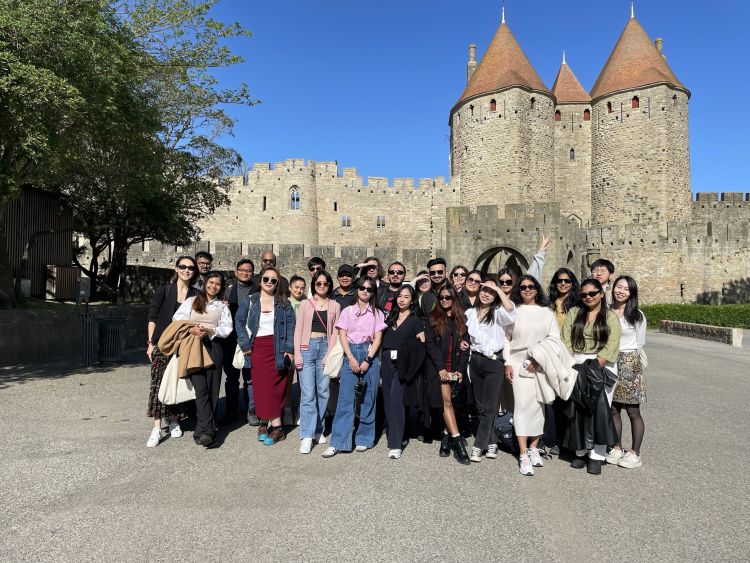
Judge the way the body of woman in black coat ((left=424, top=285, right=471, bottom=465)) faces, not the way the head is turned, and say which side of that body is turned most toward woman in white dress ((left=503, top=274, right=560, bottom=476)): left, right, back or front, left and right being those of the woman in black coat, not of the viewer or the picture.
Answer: left

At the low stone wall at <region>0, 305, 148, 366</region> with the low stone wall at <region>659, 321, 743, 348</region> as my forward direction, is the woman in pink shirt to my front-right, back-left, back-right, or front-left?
front-right

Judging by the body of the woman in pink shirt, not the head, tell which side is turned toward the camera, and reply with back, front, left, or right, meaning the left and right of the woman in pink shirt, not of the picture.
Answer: front

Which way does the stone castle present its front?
toward the camera

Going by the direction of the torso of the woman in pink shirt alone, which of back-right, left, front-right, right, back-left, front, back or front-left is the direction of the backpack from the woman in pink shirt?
left

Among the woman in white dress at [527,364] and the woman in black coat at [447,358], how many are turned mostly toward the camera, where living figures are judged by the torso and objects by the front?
2

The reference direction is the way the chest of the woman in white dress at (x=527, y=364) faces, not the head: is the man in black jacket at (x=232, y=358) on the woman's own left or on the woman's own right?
on the woman's own right

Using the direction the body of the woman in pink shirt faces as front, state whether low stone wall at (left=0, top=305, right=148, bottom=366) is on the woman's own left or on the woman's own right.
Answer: on the woman's own right

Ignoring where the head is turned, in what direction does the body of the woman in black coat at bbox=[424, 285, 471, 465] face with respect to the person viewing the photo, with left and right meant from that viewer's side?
facing the viewer

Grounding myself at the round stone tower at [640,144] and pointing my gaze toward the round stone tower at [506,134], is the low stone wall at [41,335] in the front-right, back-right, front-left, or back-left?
front-left

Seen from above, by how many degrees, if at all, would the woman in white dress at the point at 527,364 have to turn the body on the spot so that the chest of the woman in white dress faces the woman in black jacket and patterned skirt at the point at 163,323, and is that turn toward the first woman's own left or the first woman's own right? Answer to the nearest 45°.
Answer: approximately 90° to the first woman's own right

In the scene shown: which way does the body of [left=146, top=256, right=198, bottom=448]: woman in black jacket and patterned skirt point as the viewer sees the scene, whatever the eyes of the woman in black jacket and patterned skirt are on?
toward the camera

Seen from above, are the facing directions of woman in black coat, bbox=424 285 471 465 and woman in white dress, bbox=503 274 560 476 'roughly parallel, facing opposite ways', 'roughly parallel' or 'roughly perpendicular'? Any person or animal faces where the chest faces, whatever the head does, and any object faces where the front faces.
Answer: roughly parallel

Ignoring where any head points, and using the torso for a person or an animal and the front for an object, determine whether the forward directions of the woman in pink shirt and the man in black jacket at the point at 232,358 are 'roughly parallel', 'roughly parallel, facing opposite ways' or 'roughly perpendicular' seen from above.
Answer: roughly parallel

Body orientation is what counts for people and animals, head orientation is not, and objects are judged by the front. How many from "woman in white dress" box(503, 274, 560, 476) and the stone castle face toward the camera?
2
